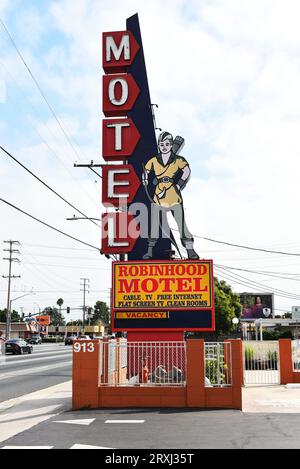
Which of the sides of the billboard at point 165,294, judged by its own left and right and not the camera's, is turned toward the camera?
front

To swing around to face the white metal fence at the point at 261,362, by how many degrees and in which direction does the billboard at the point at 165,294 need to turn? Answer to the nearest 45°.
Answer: approximately 135° to its left

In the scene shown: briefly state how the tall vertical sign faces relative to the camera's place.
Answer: facing the viewer

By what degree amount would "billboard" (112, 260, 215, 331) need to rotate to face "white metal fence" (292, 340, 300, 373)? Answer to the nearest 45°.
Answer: approximately 135° to its left
